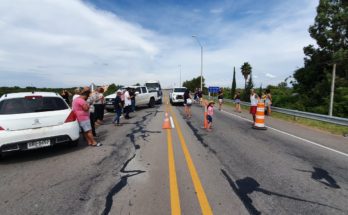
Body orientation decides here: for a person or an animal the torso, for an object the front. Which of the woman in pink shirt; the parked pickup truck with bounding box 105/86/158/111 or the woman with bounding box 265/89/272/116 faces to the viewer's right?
the woman in pink shirt

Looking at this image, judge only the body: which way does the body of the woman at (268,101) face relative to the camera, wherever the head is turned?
to the viewer's left

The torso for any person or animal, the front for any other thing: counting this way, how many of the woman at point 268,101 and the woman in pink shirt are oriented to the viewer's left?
1

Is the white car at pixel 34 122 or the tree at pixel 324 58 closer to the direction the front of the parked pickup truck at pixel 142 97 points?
the white car

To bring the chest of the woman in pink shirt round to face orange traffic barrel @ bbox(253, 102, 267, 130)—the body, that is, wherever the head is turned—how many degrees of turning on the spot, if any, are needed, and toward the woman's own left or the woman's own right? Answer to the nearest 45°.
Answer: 0° — they already face it

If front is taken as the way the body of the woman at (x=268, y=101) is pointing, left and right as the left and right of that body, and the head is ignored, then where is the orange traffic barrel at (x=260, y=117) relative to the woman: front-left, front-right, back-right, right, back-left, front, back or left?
left

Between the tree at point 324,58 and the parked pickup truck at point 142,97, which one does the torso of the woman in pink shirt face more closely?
the tree

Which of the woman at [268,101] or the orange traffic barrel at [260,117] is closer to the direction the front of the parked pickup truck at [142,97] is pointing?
the orange traffic barrel

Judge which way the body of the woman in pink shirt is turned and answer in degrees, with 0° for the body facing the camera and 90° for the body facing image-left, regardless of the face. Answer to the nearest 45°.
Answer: approximately 270°

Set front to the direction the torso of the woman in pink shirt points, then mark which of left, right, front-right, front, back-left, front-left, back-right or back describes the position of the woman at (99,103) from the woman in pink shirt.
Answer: left

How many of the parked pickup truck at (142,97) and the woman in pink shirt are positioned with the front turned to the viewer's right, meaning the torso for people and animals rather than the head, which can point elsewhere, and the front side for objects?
1

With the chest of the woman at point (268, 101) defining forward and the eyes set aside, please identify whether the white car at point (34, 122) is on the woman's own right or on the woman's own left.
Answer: on the woman's own left

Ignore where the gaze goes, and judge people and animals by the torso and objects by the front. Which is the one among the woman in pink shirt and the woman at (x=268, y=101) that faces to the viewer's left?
the woman
